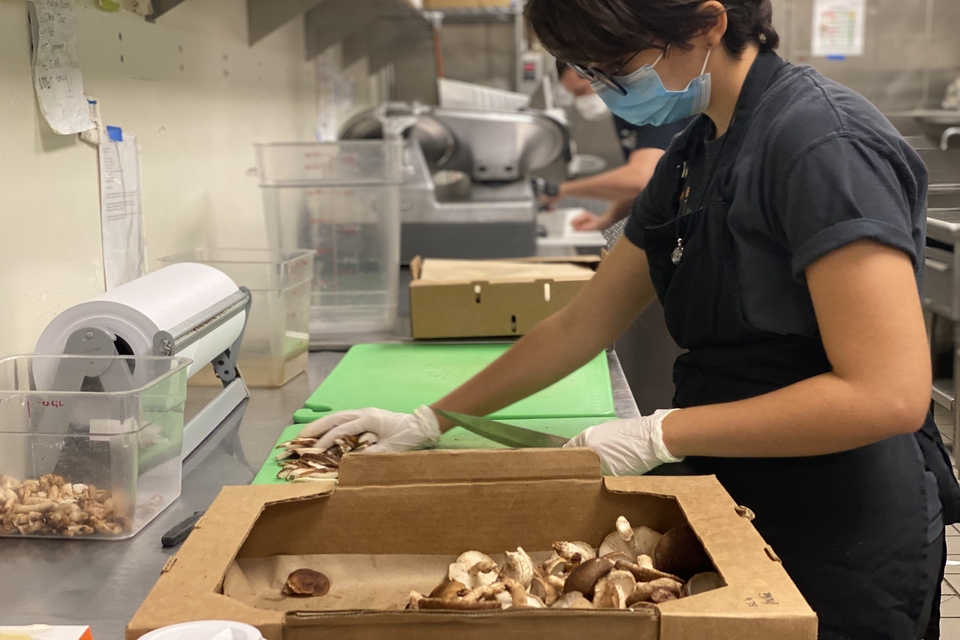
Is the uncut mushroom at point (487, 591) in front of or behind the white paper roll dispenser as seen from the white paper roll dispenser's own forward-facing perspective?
in front

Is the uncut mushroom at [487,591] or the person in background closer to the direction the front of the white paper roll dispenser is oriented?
the uncut mushroom

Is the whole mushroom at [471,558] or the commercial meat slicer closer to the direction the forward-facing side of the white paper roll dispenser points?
the whole mushroom

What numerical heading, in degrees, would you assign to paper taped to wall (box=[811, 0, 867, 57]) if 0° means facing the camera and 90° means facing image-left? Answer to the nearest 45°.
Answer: approximately 0°

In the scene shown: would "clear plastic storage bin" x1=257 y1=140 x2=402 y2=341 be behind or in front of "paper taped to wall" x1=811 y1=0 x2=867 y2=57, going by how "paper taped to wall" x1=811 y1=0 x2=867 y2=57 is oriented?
in front

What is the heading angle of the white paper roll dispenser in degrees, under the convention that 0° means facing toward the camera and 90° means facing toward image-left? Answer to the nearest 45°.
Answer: approximately 315°

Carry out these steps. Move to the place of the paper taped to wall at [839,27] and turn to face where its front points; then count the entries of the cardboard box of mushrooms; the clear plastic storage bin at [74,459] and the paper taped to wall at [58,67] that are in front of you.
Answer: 3

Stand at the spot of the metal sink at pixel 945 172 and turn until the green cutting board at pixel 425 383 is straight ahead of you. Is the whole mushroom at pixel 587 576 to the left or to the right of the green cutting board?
left

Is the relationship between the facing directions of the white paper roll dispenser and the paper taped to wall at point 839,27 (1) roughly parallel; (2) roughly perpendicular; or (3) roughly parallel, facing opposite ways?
roughly perpendicular

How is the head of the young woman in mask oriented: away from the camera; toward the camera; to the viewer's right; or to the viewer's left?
to the viewer's left

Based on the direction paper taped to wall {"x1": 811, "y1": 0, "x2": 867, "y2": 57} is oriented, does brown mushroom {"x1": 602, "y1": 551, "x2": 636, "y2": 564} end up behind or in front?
in front
